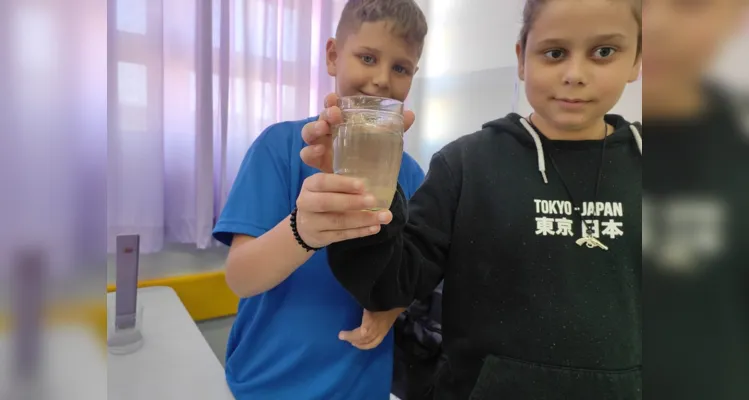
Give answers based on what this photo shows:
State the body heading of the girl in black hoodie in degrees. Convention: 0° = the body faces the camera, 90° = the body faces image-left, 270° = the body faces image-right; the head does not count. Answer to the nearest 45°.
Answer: approximately 0°

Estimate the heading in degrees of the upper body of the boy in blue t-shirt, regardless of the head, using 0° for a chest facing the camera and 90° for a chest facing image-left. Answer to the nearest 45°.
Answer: approximately 315°

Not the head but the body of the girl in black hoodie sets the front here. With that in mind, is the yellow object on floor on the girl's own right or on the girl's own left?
on the girl's own right
